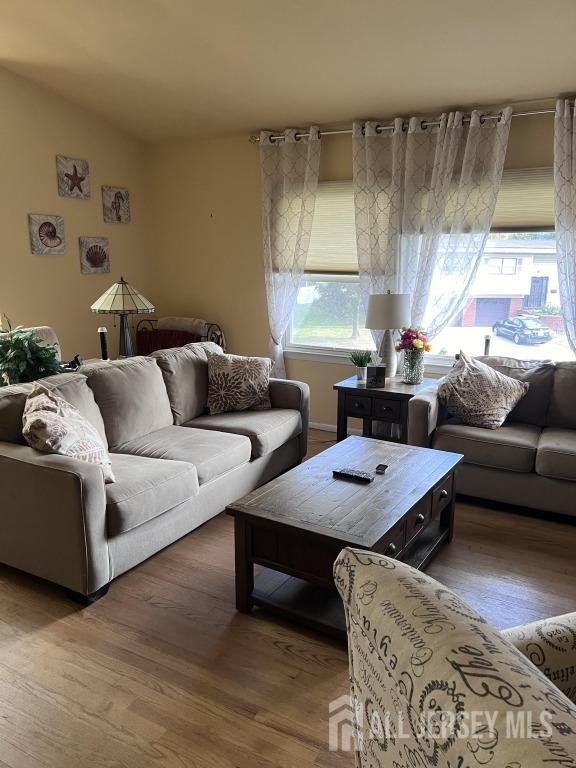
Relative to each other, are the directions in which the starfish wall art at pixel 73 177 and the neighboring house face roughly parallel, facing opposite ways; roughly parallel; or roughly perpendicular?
roughly perpendicular

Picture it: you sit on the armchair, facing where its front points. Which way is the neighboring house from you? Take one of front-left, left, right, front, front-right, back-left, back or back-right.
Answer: front-left

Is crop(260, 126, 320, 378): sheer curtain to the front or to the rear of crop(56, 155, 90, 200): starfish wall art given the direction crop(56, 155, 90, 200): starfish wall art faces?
to the front

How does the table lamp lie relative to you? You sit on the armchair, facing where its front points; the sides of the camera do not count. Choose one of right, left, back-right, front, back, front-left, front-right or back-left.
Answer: front-left

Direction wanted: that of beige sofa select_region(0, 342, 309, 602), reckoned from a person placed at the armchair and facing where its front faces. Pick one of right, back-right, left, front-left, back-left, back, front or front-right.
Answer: left

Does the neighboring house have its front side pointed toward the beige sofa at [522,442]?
yes

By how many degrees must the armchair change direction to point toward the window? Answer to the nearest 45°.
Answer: approximately 45° to its left

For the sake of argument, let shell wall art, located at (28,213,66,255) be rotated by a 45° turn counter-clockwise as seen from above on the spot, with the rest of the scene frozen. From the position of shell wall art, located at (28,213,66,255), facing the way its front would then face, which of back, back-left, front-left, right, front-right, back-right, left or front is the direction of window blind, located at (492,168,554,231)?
front-right

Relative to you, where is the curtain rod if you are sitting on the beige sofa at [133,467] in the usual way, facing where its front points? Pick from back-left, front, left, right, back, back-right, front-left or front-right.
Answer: left

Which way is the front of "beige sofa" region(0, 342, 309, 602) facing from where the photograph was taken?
facing the viewer and to the right of the viewer

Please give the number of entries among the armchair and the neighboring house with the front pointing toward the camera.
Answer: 1

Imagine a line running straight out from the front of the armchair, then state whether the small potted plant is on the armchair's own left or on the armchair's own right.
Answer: on the armchair's own left

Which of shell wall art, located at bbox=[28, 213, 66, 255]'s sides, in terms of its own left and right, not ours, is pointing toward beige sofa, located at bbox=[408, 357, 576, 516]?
front

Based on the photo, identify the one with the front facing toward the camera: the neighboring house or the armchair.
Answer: the neighboring house

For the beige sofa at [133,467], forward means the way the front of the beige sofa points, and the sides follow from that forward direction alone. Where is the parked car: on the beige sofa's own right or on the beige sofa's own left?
on the beige sofa's own left

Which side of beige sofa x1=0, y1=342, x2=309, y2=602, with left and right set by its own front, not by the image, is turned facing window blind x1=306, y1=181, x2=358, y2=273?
left

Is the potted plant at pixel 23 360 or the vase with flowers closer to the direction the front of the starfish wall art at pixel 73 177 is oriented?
the vase with flowers
